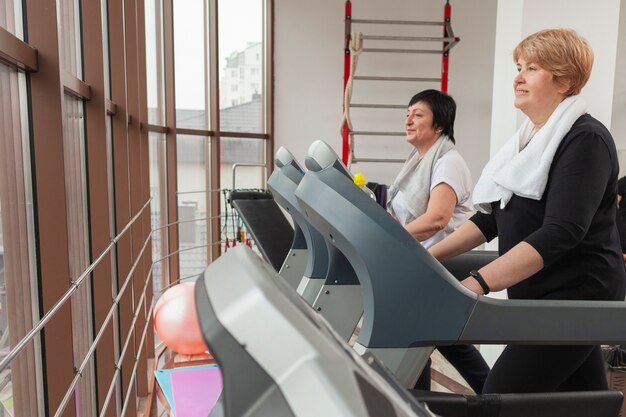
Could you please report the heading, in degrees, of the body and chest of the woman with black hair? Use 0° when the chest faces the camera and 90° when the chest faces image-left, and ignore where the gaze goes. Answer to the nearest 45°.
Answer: approximately 45°

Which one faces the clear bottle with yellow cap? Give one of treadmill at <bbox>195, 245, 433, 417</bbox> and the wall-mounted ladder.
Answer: the wall-mounted ladder

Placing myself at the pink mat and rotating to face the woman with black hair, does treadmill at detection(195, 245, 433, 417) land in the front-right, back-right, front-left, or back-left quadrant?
front-right

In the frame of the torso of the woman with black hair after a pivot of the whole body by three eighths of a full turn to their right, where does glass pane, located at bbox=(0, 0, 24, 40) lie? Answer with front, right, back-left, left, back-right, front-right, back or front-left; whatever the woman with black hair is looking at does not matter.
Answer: back-left

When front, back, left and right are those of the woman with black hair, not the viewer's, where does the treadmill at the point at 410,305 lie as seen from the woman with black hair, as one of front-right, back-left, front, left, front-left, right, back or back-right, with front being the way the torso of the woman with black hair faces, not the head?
front-left

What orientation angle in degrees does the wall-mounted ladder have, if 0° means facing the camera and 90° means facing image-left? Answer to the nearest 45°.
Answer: approximately 0°

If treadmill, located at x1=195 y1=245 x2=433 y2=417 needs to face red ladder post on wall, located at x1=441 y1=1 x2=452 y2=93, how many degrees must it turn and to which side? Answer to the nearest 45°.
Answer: approximately 135° to its right

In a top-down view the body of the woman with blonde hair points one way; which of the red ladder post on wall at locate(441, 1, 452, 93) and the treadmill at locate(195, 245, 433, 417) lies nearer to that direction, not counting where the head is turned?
the treadmill

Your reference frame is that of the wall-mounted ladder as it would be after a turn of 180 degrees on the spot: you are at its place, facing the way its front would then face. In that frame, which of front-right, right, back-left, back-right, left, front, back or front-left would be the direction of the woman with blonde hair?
back

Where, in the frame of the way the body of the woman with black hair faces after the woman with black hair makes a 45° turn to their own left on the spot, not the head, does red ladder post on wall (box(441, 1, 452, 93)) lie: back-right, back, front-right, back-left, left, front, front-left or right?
back

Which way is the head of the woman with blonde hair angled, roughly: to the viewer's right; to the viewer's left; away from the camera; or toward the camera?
to the viewer's left

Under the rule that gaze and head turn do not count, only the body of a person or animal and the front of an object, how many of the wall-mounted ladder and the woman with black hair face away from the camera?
0

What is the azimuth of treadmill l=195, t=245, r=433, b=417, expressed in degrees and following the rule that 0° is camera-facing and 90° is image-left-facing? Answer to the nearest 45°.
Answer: approximately 45°

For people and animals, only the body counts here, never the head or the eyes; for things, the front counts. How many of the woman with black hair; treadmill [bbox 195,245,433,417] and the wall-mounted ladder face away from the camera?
0

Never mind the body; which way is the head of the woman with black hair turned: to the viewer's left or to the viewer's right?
to the viewer's left

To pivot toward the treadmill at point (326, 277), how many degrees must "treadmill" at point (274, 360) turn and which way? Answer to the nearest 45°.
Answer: approximately 135° to its right
